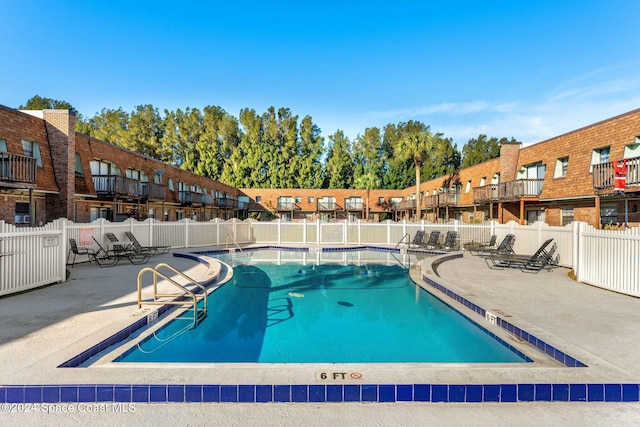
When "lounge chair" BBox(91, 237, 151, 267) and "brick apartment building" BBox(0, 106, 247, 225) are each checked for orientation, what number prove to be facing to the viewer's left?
0

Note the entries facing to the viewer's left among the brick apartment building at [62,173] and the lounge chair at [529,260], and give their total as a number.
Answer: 1

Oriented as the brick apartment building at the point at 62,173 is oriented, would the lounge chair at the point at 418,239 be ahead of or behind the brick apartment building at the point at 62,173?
ahead

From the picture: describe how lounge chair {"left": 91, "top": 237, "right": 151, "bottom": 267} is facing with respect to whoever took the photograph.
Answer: facing to the right of the viewer

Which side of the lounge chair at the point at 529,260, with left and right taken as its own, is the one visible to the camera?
left

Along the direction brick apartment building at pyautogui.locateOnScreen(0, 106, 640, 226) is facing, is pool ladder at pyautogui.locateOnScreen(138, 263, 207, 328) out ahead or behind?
ahead

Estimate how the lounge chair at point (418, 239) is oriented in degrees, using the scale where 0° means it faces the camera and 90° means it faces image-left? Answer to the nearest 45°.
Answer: approximately 45°

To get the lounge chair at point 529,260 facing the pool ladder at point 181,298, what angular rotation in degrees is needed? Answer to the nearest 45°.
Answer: approximately 45° to its left

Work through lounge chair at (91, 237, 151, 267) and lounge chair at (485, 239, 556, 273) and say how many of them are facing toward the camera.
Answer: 0
